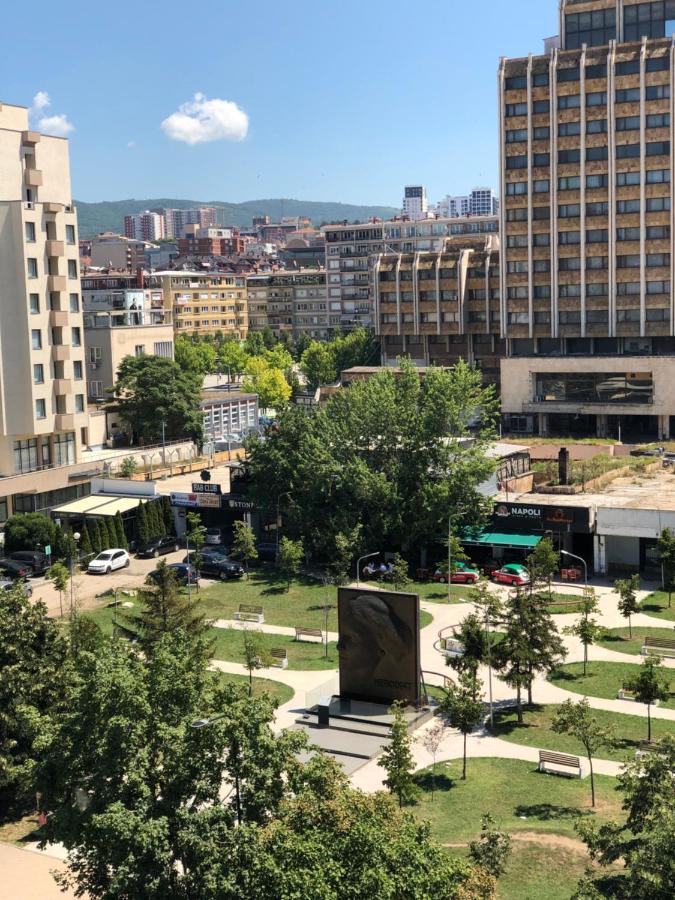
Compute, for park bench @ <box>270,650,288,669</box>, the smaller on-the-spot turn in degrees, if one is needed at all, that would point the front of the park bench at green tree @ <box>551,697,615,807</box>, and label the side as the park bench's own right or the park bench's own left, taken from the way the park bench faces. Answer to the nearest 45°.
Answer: approximately 45° to the park bench's own left

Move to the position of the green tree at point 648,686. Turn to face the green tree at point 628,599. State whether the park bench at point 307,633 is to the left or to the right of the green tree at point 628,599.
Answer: left

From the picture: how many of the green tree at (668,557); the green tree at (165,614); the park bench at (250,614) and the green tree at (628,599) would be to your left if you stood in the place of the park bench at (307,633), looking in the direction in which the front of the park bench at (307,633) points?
2

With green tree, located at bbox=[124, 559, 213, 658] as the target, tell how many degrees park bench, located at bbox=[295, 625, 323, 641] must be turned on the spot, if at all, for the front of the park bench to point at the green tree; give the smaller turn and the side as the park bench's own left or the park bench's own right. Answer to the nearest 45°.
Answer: approximately 45° to the park bench's own right

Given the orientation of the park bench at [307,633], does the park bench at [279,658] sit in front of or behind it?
in front

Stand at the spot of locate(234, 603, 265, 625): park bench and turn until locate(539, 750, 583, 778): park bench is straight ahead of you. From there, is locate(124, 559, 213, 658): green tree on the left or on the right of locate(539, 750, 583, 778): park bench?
right

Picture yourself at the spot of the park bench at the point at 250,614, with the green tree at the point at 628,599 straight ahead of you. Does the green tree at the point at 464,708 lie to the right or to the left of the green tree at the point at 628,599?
right

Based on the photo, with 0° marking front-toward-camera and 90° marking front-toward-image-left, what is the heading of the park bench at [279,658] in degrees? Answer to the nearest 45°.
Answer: approximately 0°

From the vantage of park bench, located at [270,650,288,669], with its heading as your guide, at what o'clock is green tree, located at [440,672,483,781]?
The green tree is roughly at 11 o'clock from the park bench.

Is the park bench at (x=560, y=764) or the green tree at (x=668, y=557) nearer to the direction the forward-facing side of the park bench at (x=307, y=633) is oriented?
the park bench

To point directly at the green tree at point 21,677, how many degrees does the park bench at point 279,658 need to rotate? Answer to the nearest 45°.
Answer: approximately 45° to its right

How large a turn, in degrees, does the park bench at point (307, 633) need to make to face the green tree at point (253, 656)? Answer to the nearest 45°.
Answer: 0° — it already faces it

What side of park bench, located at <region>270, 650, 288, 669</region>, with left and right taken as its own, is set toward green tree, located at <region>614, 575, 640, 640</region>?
left

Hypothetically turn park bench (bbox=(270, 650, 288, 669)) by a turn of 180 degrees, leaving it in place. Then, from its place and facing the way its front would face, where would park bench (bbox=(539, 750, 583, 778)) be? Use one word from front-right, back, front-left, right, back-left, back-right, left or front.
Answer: back-right

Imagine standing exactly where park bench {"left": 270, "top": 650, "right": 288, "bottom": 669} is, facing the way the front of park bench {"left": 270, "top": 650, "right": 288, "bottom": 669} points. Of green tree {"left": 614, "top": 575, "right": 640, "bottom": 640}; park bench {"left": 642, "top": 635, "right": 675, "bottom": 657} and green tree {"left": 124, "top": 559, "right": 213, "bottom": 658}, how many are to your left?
2
